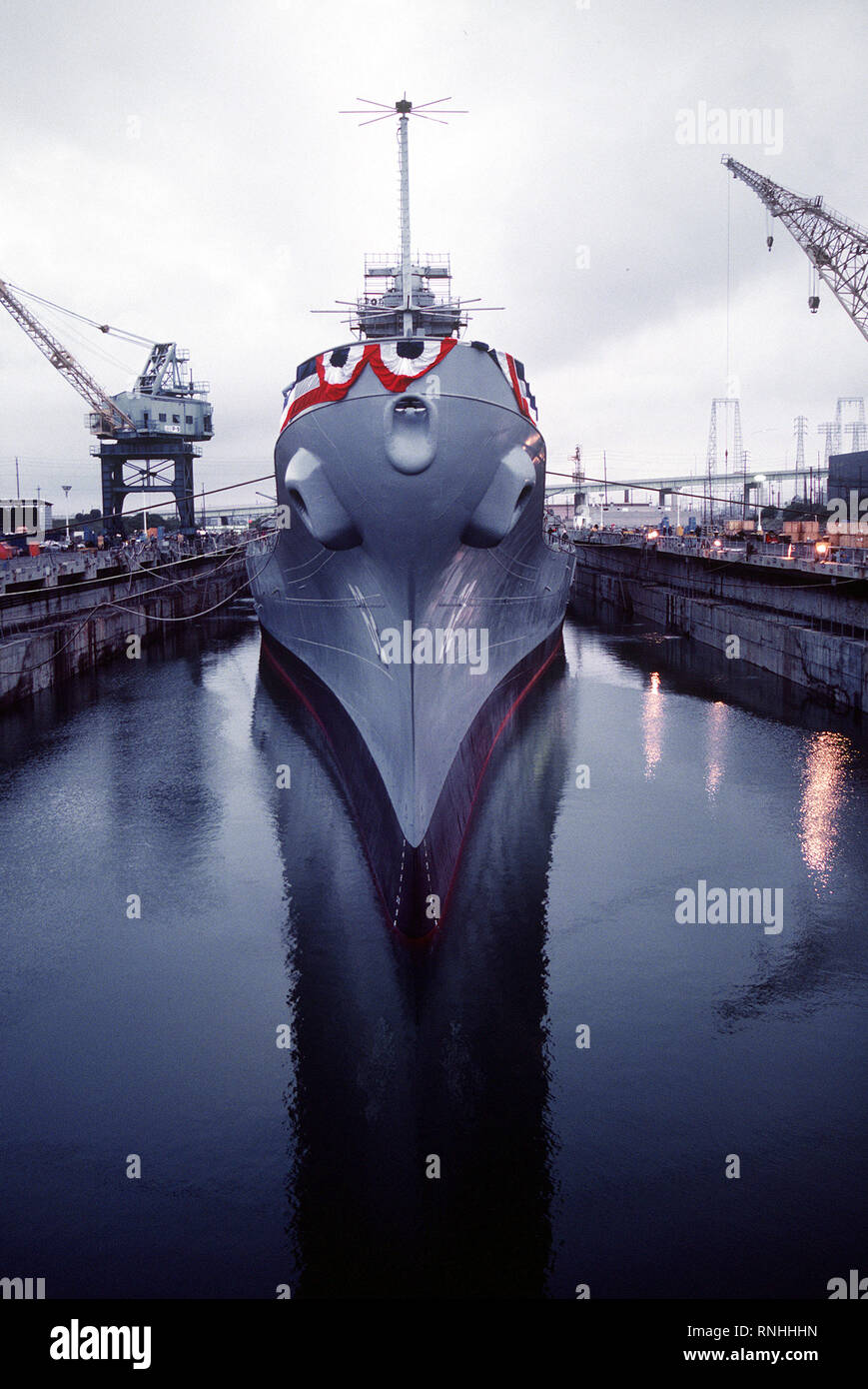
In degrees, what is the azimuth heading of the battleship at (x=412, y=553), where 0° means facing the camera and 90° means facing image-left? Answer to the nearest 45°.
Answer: approximately 0°
